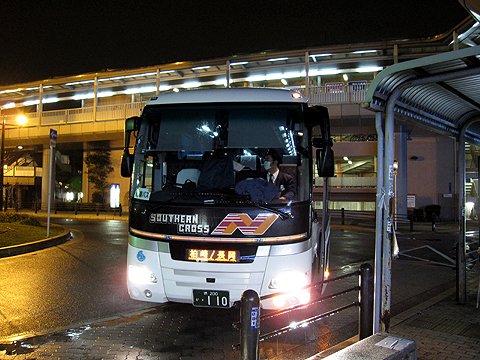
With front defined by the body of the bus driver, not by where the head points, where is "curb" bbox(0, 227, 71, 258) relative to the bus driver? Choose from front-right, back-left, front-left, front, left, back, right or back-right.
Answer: right

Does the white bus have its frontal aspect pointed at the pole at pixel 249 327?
yes

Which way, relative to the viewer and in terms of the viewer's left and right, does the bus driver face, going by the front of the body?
facing the viewer and to the left of the viewer

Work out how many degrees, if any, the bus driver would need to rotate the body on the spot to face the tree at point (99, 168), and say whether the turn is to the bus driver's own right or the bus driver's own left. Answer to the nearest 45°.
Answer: approximately 90° to the bus driver's own right

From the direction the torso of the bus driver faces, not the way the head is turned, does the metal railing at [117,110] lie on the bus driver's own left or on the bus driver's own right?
on the bus driver's own right

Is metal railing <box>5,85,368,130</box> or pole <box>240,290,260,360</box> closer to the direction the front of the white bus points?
the pole

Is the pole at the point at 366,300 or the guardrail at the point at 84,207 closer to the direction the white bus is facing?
the pole

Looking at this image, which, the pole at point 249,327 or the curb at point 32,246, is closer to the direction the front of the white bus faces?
the pole

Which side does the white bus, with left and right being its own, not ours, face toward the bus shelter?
left

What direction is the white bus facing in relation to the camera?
toward the camera

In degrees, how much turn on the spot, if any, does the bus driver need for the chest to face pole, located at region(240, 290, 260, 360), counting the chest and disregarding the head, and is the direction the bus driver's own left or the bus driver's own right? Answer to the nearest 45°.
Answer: approximately 45° to the bus driver's own left

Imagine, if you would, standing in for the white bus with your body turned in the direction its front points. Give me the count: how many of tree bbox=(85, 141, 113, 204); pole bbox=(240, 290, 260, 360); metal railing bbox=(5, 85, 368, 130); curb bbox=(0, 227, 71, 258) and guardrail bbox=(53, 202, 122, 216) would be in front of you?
1

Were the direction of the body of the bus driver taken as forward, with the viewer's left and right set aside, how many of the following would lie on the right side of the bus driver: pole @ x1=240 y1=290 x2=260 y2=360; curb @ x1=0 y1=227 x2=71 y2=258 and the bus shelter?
1

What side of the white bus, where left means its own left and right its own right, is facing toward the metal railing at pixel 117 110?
back

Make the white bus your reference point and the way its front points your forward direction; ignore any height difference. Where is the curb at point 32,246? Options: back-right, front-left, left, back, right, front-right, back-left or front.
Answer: back-right
